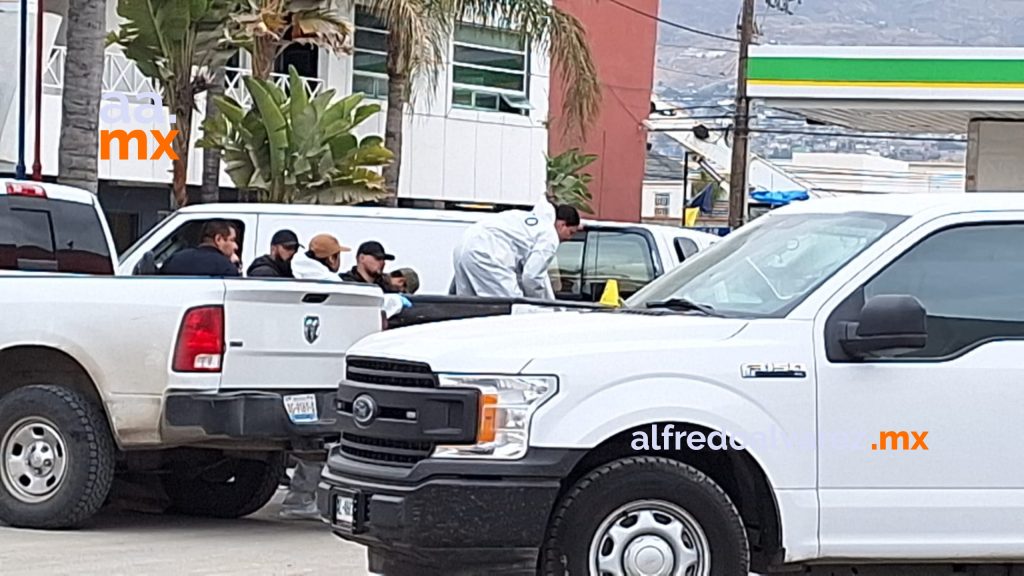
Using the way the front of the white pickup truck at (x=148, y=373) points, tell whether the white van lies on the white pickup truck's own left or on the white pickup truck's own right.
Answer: on the white pickup truck's own right

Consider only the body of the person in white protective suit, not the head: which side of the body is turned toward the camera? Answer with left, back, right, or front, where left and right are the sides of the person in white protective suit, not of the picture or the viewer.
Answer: right

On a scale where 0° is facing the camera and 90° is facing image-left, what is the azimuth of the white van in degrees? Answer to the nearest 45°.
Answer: approximately 90°

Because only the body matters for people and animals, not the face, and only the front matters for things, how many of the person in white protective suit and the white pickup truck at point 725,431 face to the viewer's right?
1

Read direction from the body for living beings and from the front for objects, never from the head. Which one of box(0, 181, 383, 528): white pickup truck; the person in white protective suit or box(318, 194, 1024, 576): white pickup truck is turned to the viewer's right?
the person in white protective suit

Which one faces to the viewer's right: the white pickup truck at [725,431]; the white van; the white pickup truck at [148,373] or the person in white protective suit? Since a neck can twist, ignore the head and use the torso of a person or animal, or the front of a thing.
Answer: the person in white protective suit

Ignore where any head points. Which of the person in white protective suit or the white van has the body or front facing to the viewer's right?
the person in white protective suit

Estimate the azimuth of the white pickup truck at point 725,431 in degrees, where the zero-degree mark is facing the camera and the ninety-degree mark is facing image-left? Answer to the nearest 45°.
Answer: approximately 45°

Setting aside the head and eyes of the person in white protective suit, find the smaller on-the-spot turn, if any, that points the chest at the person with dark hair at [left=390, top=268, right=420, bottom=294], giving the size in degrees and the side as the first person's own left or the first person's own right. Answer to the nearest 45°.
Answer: approximately 135° to the first person's own left

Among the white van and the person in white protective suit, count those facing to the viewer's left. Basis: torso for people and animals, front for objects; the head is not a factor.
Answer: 1

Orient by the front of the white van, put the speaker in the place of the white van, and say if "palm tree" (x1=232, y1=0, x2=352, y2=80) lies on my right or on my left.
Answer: on my right

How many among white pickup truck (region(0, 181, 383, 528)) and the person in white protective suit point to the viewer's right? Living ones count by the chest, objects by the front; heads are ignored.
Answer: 1

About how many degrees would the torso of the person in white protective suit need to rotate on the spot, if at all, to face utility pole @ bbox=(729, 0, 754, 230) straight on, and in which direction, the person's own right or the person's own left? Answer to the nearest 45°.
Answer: approximately 90° to the person's own left
